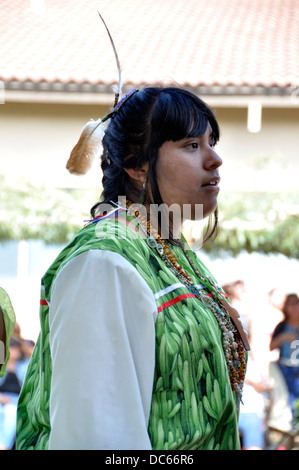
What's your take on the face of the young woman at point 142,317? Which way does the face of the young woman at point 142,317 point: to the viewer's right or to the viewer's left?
to the viewer's right

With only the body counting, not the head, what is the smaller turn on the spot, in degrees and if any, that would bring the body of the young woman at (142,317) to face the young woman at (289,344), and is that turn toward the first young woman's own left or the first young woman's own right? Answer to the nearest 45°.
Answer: approximately 90° to the first young woman's own left

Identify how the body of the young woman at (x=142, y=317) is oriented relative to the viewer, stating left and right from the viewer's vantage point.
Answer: facing to the right of the viewer
